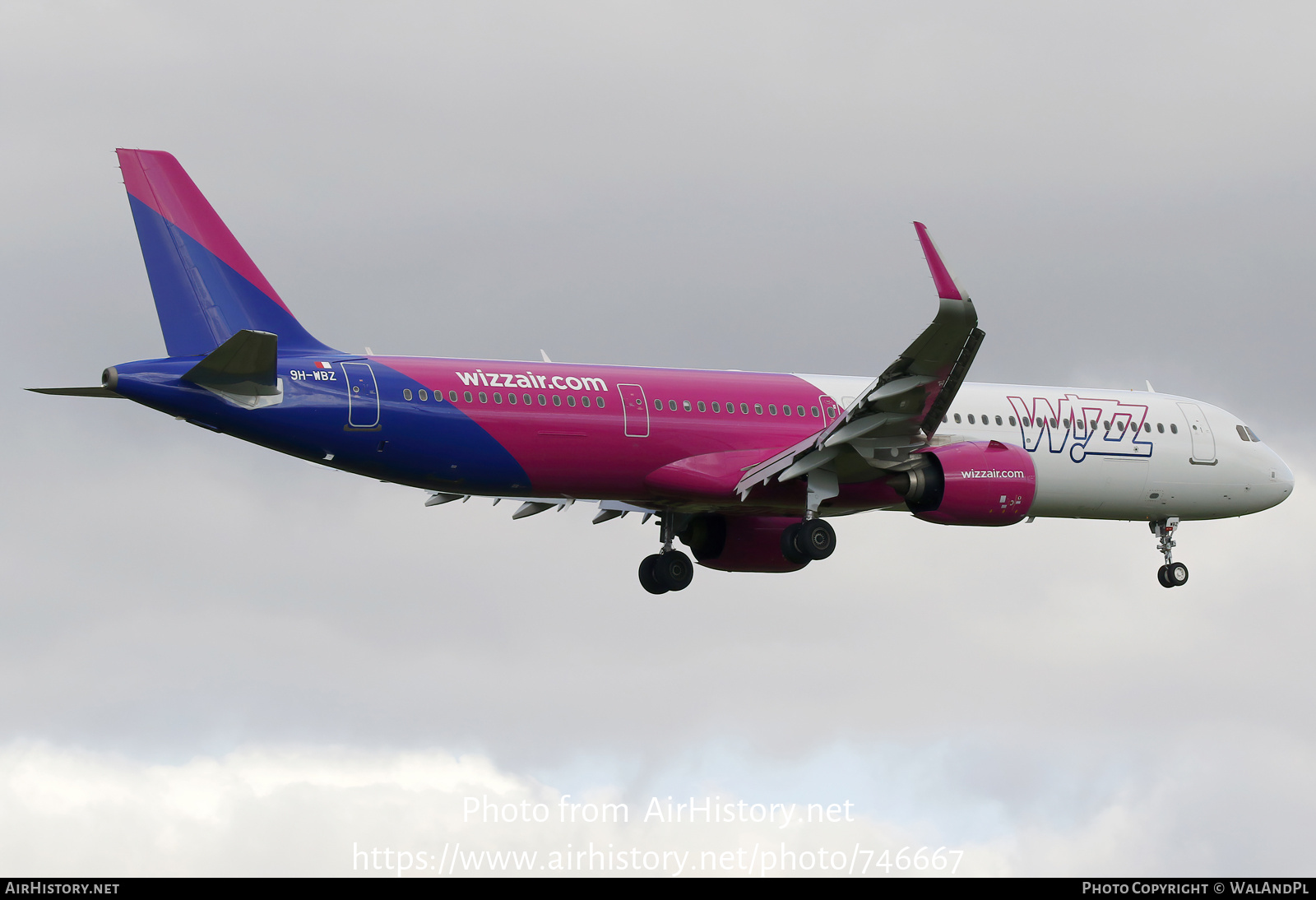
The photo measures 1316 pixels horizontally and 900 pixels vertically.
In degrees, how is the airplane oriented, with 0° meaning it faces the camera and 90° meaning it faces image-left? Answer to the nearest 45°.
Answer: approximately 225°
